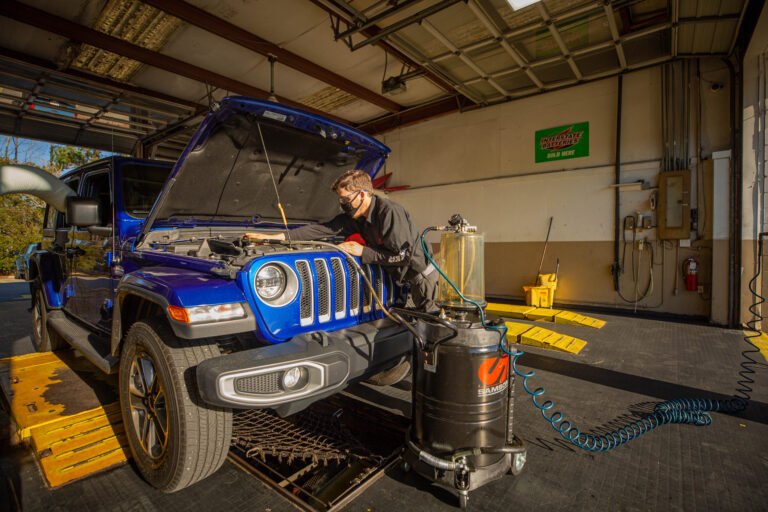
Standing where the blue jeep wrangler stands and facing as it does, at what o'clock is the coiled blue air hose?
The coiled blue air hose is roughly at 11 o'clock from the blue jeep wrangler.

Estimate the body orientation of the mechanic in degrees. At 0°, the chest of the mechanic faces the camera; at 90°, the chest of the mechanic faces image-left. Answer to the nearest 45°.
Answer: approximately 90°

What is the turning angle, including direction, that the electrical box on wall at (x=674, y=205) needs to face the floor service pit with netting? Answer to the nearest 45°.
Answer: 0° — it already faces it

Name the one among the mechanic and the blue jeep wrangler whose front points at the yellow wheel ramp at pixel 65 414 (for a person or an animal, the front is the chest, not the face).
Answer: the mechanic

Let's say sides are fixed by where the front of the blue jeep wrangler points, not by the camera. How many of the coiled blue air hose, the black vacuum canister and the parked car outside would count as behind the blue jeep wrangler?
1

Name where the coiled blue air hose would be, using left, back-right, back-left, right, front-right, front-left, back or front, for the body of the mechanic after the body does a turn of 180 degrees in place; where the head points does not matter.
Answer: front

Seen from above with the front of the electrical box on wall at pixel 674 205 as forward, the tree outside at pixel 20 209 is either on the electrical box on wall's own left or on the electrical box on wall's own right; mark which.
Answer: on the electrical box on wall's own right

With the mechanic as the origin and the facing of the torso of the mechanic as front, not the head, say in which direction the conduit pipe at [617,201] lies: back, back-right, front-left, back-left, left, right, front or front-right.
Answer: back-right

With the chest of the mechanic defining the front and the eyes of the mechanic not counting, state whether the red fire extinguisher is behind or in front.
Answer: behind

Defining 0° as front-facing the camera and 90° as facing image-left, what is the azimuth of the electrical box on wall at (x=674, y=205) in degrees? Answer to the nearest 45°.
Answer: approximately 0°

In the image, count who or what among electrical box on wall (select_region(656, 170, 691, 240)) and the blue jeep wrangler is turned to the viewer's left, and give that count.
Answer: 0

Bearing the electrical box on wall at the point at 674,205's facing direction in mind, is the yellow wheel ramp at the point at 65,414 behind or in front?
in front

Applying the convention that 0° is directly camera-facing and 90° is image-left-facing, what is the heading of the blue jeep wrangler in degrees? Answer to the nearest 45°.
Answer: approximately 315°

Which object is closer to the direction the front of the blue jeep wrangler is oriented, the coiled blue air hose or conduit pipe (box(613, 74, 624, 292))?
the coiled blue air hose

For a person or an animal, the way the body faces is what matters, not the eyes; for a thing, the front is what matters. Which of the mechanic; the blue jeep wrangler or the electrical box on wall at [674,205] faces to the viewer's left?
the mechanic

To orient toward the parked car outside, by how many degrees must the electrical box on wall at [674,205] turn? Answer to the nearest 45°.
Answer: approximately 45° to its right

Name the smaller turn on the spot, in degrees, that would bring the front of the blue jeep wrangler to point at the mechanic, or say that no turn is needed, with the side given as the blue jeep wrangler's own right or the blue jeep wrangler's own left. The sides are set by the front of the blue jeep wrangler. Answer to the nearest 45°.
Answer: approximately 45° to the blue jeep wrangler's own left
